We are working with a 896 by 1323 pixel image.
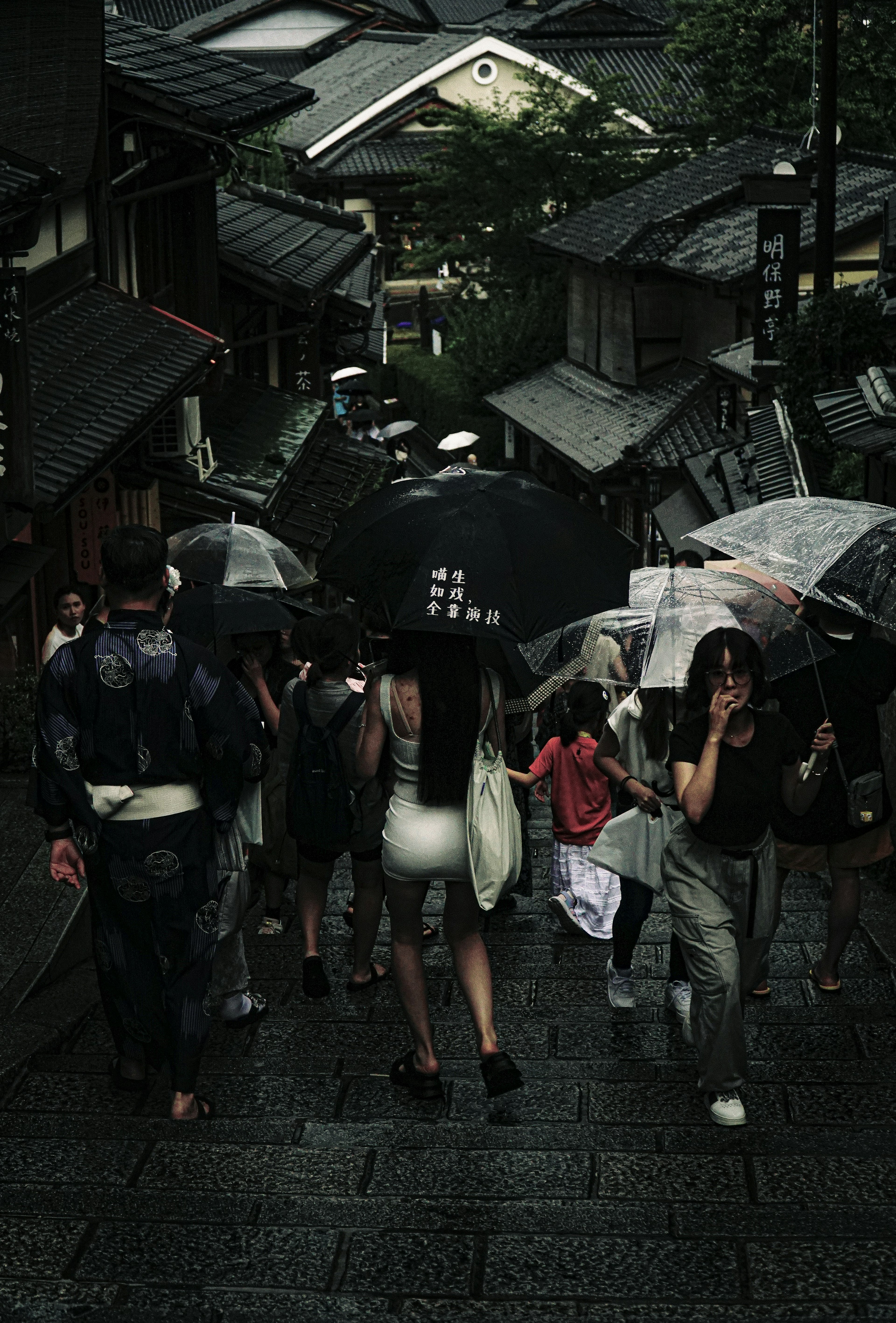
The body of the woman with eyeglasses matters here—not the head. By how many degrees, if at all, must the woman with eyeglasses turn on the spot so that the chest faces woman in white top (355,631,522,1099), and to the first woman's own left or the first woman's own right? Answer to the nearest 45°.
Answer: approximately 90° to the first woman's own right

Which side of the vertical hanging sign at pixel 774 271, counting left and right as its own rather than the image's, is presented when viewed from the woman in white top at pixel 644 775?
front

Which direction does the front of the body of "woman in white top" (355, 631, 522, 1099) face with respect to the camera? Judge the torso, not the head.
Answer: away from the camera

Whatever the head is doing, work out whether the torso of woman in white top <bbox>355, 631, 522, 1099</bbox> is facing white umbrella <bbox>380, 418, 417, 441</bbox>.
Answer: yes

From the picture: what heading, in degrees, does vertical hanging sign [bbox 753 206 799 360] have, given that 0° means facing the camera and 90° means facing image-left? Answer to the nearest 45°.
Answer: approximately 0°

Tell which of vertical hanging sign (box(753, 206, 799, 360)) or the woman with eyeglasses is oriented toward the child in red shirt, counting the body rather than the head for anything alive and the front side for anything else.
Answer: the vertical hanging sign

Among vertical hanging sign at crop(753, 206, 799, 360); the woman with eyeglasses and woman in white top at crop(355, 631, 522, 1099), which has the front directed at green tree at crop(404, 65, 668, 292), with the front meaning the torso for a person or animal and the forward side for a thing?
the woman in white top

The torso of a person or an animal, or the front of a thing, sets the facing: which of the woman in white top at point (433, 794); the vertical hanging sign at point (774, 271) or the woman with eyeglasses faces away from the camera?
the woman in white top

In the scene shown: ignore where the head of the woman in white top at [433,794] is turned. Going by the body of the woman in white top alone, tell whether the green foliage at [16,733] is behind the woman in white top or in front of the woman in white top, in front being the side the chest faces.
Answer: in front

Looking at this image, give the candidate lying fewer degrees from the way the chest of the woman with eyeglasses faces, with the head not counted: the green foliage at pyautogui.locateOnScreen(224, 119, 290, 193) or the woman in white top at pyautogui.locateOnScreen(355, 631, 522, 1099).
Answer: the woman in white top

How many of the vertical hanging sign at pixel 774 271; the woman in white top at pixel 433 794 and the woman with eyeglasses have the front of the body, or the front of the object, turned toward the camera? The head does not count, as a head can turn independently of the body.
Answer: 2

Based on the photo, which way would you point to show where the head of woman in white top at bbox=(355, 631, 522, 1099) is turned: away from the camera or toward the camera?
away from the camera

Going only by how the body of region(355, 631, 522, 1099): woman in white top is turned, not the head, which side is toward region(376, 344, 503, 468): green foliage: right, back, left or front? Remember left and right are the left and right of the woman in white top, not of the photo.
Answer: front

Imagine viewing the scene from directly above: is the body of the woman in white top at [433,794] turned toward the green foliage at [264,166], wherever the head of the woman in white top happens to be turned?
yes

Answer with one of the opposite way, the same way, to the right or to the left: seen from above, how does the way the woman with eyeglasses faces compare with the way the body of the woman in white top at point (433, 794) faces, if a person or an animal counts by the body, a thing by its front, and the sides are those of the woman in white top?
the opposite way
